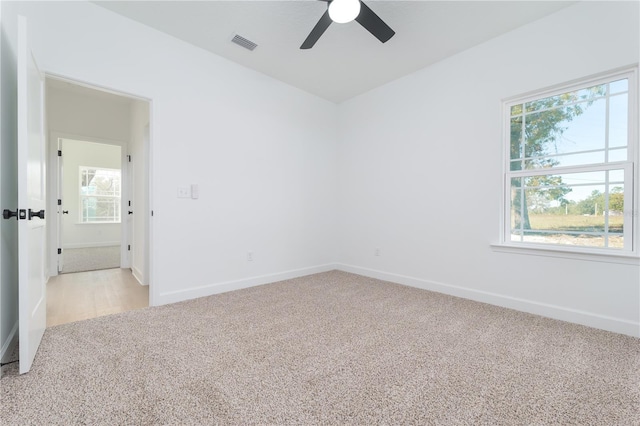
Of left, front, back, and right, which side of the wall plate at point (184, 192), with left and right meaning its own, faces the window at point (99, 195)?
back

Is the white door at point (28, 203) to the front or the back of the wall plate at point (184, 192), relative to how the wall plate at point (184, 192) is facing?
to the front

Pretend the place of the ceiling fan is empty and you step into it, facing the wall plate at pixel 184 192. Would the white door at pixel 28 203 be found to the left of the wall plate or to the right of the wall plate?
left

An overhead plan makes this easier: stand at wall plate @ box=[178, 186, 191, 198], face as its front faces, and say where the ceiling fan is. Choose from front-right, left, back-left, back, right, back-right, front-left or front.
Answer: front-left

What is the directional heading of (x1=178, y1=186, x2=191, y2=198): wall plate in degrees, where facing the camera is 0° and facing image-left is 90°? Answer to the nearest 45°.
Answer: approximately 0°
